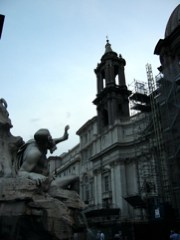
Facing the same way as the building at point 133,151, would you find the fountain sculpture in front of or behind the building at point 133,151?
in front

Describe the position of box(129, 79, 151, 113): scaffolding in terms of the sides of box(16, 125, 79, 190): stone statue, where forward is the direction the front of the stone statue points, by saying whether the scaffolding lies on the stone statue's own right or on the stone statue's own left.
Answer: on the stone statue's own left

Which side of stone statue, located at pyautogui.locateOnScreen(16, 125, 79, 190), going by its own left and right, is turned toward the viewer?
right

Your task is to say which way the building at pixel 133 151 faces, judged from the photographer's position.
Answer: facing the viewer and to the left of the viewer

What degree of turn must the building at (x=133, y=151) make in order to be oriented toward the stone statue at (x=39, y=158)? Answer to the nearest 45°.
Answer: approximately 45° to its left

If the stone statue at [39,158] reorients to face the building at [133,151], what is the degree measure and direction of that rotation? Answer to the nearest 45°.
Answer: approximately 90° to its left

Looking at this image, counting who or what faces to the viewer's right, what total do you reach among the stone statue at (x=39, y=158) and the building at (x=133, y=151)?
1
